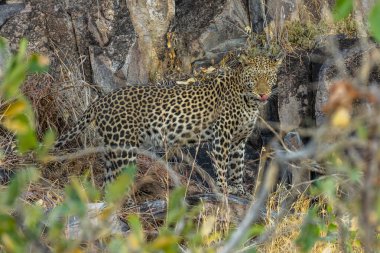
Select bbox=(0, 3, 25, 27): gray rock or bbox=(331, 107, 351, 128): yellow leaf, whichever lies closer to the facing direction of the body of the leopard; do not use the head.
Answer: the yellow leaf

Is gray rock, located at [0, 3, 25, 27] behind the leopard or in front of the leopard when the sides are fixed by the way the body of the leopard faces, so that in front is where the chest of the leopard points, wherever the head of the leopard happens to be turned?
behind

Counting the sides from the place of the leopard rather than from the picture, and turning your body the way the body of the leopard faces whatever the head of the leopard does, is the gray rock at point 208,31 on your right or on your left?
on your left

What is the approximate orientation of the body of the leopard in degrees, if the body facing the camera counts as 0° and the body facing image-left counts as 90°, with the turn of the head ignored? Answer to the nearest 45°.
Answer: approximately 270°

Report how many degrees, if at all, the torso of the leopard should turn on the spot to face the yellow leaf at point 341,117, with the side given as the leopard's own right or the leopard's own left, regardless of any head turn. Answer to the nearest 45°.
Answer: approximately 90° to the leopard's own right
